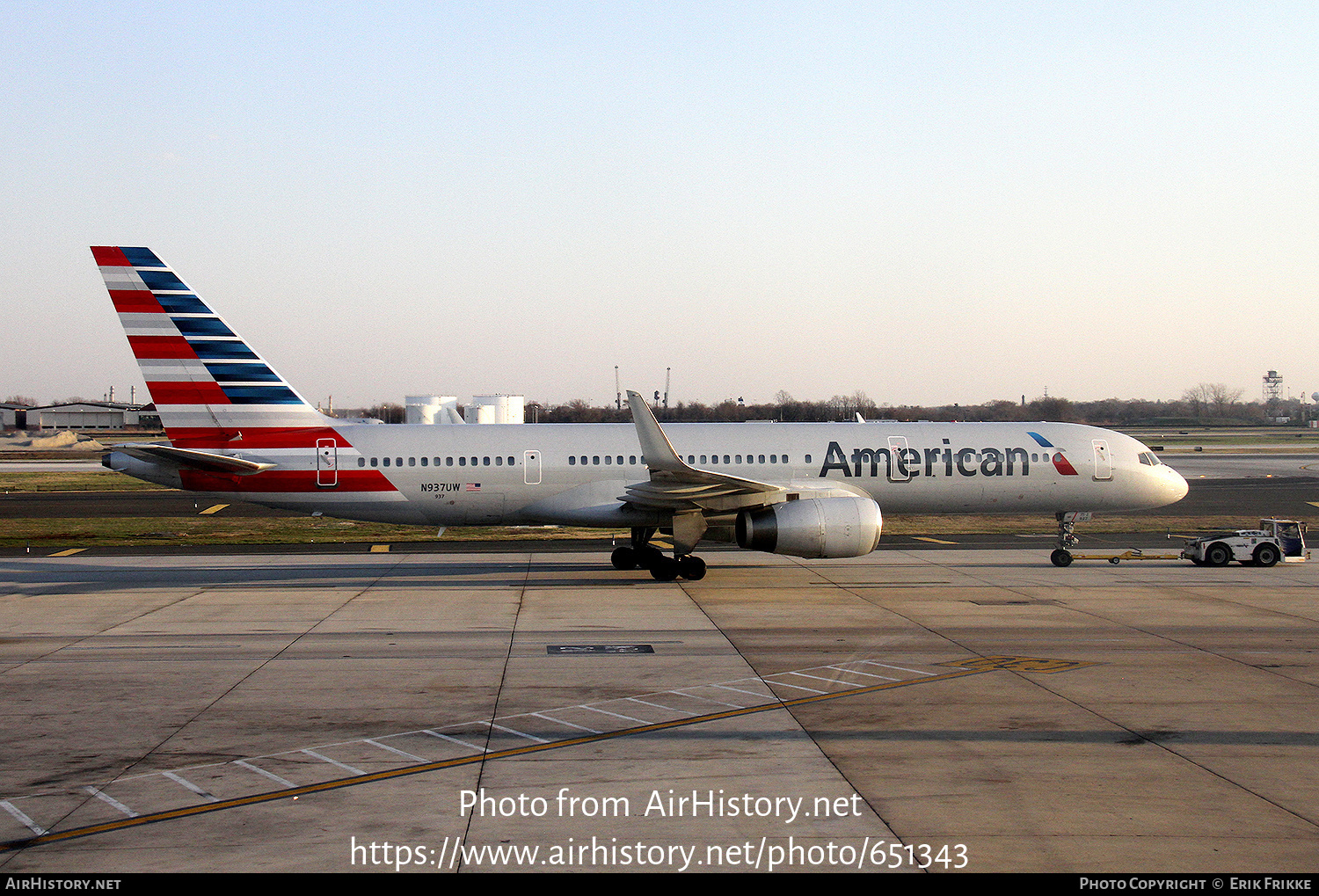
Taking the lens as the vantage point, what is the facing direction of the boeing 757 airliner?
facing to the right of the viewer

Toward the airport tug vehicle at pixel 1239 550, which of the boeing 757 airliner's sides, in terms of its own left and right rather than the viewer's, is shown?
front
